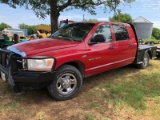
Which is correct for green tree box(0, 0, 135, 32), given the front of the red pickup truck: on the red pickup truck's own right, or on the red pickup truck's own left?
on the red pickup truck's own right

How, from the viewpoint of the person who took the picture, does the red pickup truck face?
facing the viewer and to the left of the viewer
